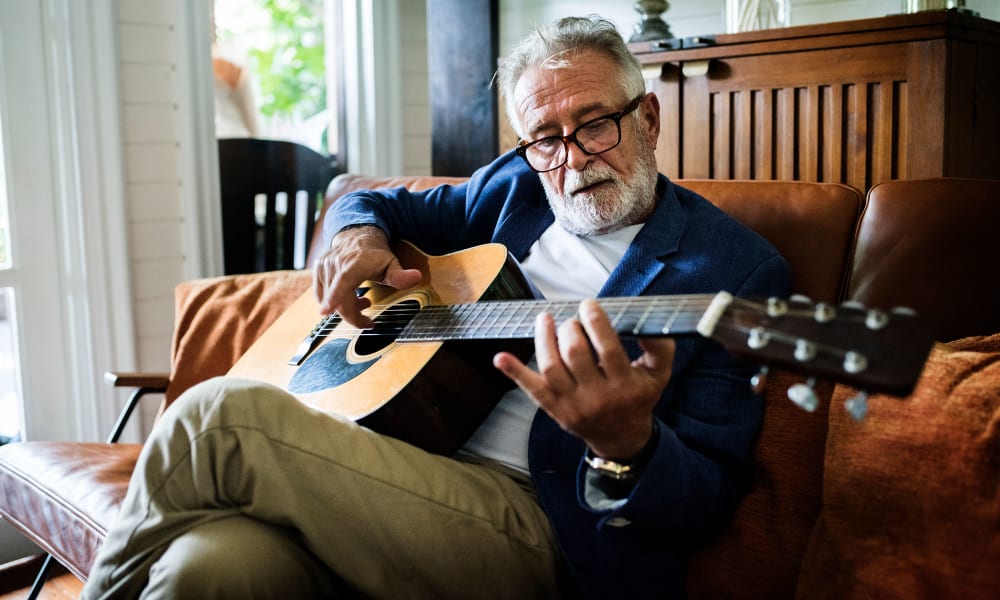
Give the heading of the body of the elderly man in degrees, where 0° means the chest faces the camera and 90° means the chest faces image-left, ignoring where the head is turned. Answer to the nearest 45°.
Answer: approximately 45°

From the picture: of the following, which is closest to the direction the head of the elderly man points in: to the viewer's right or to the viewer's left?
to the viewer's left

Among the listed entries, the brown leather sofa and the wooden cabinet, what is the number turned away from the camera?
0

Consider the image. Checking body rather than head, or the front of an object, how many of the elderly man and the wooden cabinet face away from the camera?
0

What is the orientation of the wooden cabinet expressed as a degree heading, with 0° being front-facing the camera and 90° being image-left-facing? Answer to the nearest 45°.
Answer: approximately 45°

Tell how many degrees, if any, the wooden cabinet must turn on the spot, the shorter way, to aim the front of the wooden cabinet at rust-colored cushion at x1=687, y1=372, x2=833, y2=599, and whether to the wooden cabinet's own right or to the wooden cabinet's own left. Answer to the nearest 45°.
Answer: approximately 45° to the wooden cabinet's own left

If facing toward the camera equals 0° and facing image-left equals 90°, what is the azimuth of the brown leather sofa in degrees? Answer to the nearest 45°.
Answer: approximately 45°

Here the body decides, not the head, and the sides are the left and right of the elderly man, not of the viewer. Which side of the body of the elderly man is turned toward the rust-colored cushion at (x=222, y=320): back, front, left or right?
right
